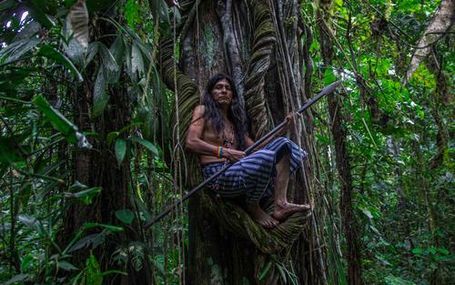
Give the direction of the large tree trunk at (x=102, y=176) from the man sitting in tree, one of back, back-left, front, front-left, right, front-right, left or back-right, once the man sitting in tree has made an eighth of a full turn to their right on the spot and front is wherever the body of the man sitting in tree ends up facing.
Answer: right

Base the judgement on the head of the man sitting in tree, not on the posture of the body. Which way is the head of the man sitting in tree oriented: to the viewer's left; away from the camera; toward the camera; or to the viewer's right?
toward the camera

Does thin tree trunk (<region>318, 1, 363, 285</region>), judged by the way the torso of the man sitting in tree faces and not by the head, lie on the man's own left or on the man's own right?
on the man's own left

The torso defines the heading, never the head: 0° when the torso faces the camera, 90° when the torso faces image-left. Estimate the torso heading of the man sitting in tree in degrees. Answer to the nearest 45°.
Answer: approximately 315°
